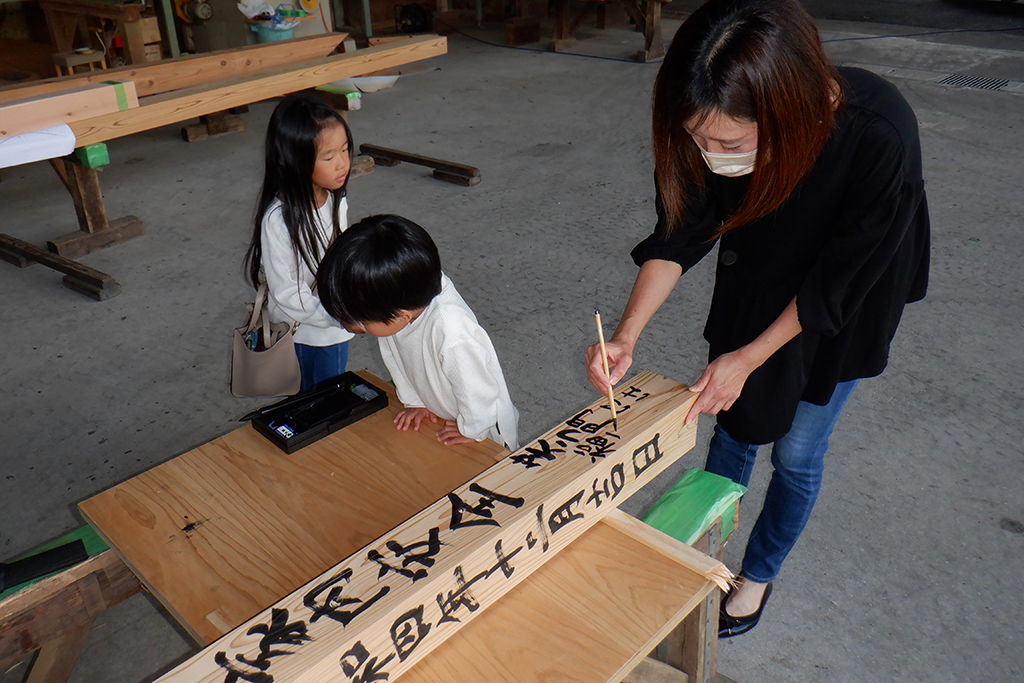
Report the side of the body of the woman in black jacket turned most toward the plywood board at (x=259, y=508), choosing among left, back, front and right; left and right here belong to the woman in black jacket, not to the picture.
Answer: front

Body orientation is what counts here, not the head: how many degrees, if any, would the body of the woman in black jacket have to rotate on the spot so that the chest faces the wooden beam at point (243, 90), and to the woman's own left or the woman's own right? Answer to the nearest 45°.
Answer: approximately 90° to the woman's own right

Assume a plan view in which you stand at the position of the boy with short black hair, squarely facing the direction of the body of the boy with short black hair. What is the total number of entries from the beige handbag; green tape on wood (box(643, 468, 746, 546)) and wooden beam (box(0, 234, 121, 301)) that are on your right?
2

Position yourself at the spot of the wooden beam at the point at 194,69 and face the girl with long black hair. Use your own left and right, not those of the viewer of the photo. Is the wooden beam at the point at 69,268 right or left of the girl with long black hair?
right

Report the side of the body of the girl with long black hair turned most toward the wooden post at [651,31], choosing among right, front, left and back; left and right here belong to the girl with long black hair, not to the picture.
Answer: left

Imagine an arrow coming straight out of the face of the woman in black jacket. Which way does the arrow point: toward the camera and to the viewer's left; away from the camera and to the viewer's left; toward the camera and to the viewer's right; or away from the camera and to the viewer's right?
toward the camera and to the viewer's left

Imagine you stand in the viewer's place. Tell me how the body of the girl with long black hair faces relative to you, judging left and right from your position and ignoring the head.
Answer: facing the viewer and to the right of the viewer

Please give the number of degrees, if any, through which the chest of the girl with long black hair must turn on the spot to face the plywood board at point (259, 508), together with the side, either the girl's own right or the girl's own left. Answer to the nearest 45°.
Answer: approximately 45° to the girl's own right

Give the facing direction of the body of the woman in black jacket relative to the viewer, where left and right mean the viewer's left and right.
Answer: facing the viewer and to the left of the viewer

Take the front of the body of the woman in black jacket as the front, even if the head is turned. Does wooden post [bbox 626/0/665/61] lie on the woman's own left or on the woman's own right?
on the woman's own right
